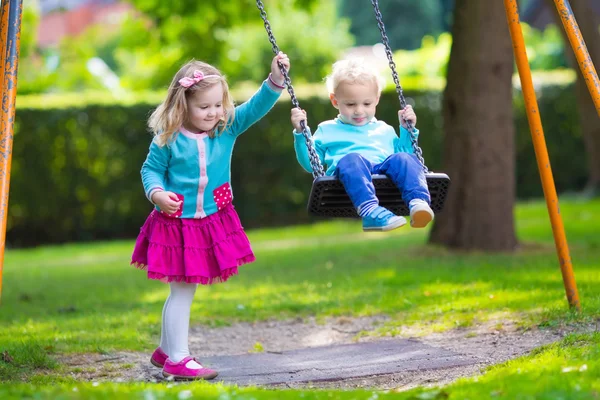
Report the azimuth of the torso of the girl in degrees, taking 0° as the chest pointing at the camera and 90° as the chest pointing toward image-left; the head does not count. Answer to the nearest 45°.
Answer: approximately 315°

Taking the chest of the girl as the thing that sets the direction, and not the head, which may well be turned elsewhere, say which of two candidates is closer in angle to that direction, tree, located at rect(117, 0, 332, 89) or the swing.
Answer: the swing

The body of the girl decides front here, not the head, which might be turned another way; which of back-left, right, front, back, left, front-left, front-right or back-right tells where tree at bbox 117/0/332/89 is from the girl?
back-left

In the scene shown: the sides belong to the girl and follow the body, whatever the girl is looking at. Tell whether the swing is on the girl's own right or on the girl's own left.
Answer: on the girl's own left

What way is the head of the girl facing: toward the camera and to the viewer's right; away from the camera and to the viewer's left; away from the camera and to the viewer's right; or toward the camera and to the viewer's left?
toward the camera and to the viewer's right

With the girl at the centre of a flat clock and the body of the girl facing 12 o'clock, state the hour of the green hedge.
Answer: The green hedge is roughly at 7 o'clock from the girl.
